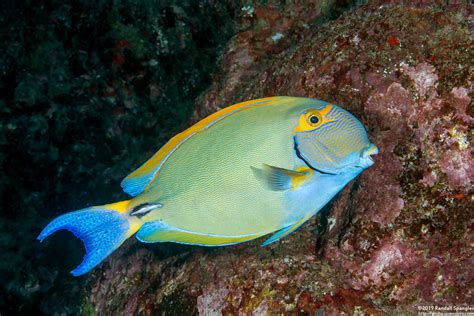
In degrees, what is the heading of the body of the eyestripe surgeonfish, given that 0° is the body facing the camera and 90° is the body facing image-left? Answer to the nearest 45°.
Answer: approximately 270°
